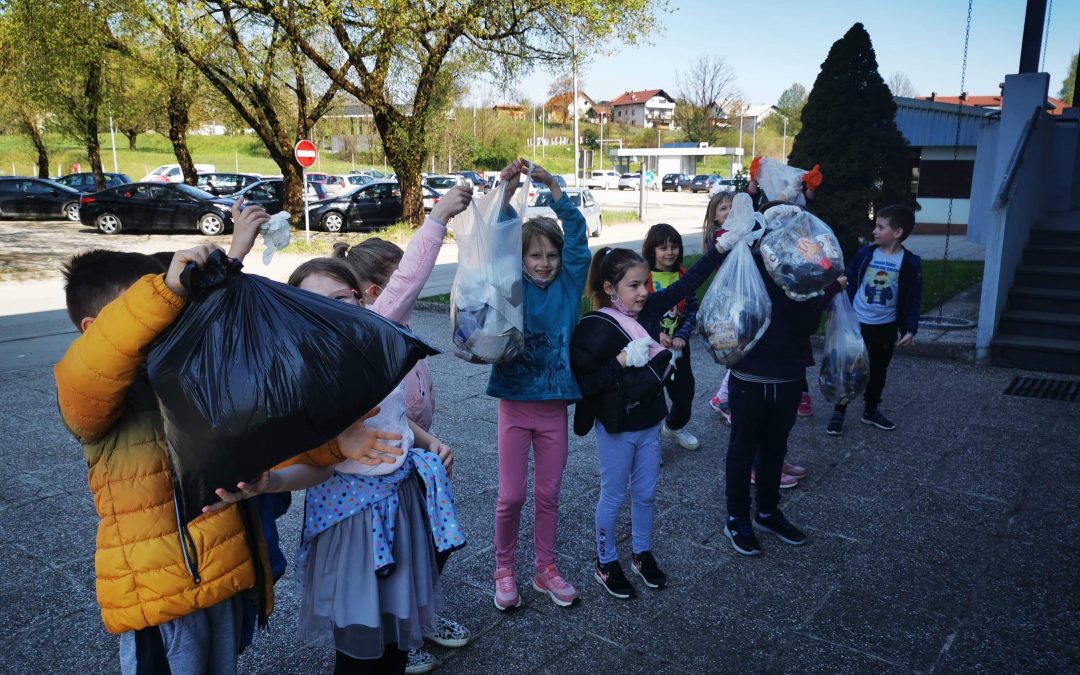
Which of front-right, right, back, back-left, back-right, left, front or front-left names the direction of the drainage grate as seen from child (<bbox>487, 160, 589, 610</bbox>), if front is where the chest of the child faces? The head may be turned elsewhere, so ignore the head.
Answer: back-left

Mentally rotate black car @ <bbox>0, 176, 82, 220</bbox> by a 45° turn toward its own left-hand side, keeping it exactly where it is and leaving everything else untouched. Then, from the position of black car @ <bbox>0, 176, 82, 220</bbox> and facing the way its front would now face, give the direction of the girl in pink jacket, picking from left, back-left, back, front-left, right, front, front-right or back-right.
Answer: back-right

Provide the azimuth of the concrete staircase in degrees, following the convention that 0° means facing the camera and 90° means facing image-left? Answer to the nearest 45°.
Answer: approximately 0°

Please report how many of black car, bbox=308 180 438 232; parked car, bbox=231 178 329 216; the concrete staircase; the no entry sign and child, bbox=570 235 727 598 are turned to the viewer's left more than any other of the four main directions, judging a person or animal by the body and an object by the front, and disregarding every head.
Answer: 2

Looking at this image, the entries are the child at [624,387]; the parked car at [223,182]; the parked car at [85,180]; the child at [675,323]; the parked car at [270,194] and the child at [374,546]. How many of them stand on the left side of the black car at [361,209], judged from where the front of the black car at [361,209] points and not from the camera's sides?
3

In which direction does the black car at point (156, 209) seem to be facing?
to the viewer's right

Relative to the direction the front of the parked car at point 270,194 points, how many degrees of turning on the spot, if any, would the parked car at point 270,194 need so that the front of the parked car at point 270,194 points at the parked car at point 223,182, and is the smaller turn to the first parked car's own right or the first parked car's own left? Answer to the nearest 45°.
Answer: approximately 90° to the first parked car's own right

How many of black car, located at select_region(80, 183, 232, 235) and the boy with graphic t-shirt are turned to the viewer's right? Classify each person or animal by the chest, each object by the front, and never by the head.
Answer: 1

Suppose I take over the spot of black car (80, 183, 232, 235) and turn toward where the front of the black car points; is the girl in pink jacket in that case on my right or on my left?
on my right

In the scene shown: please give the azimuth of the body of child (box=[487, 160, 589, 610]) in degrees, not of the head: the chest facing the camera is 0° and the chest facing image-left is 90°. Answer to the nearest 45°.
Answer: approximately 0°
